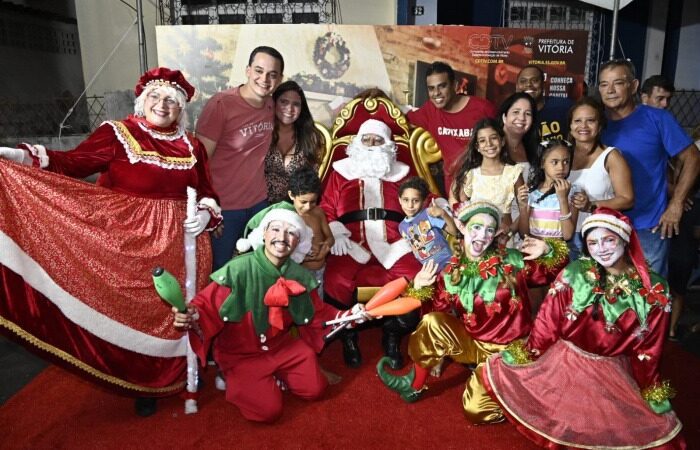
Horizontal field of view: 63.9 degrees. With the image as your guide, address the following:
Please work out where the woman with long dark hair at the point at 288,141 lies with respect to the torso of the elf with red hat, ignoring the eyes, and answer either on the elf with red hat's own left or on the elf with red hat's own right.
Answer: on the elf with red hat's own right

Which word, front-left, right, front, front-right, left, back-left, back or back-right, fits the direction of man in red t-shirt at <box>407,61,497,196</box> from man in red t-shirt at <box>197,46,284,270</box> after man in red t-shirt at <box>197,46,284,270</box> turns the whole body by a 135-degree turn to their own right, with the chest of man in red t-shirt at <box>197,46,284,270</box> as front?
back

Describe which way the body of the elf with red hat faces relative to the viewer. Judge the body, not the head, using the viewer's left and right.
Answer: facing the viewer

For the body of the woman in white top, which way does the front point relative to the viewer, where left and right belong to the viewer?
facing the viewer and to the left of the viewer

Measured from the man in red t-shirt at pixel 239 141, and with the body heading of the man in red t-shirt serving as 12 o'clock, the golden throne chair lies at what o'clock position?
The golden throne chair is roughly at 10 o'clock from the man in red t-shirt.

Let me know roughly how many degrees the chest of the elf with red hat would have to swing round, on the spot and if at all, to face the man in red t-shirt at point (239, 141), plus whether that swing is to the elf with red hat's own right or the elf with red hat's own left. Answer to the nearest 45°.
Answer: approximately 90° to the elf with red hat's own right

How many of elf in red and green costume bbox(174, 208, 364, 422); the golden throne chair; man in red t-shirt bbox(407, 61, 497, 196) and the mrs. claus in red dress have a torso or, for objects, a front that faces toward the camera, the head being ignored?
4

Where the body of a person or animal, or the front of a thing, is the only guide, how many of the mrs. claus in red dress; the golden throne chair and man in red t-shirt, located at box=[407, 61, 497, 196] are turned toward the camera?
3

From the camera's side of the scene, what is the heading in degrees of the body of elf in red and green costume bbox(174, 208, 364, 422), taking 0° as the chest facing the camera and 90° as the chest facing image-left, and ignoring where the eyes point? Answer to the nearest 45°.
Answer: approximately 0°

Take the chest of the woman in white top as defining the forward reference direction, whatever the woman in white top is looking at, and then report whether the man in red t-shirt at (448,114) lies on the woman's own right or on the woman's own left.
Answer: on the woman's own right

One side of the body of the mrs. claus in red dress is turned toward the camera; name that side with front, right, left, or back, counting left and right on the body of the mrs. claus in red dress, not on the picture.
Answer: front

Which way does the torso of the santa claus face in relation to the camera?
toward the camera
